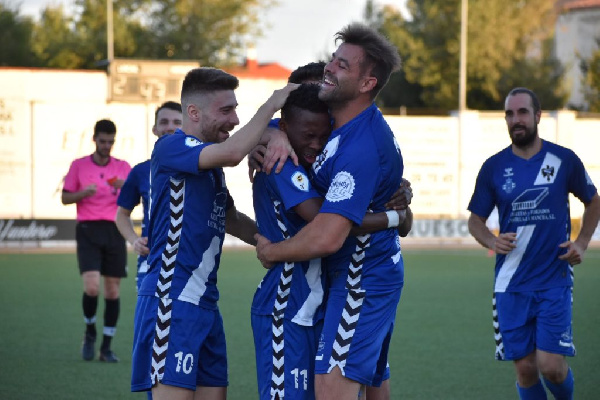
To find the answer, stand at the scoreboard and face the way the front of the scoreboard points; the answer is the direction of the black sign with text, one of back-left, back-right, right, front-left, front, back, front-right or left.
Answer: front-right

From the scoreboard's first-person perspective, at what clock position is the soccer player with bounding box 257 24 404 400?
The soccer player is roughly at 12 o'clock from the scoreboard.

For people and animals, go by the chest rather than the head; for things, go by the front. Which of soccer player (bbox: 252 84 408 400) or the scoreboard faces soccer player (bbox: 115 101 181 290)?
the scoreboard

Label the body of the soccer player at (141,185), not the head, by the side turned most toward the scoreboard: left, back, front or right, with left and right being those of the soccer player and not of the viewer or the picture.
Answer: back

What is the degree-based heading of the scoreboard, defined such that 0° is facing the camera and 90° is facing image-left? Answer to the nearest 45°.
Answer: approximately 0°

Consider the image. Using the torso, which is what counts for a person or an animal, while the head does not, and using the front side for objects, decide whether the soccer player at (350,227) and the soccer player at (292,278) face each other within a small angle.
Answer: yes

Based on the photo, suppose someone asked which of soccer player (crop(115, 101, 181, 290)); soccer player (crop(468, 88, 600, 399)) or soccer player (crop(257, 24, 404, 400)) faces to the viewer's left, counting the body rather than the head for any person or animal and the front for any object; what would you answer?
soccer player (crop(257, 24, 404, 400))

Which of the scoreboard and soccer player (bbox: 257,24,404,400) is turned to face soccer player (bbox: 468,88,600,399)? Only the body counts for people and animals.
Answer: the scoreboard

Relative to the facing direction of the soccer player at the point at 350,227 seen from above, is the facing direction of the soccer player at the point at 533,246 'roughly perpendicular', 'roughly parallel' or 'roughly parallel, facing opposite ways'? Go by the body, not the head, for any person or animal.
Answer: roughly perpendicular

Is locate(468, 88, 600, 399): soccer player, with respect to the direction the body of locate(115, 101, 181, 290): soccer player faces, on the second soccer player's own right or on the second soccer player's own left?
on the second soccer player's own left

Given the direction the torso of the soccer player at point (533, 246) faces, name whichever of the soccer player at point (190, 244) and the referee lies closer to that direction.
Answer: the soccer player
